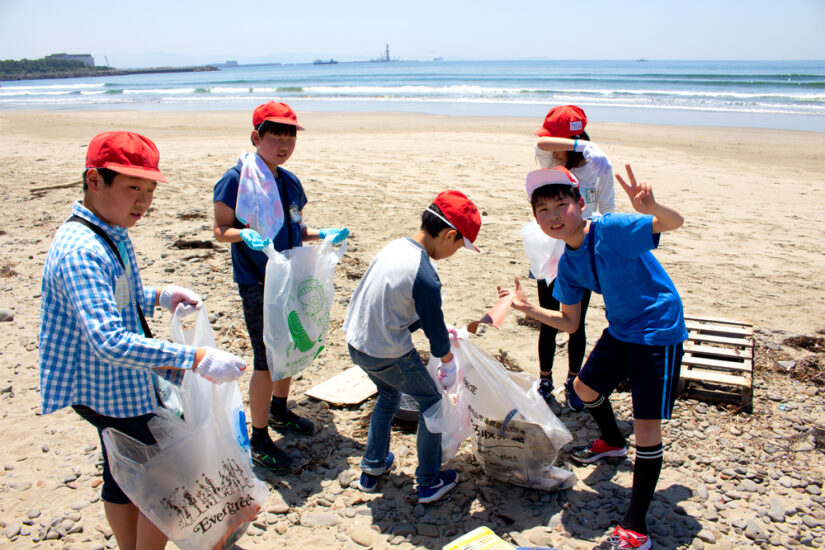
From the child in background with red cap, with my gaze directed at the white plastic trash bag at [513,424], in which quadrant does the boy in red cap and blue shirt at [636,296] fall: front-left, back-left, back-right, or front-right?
front-left

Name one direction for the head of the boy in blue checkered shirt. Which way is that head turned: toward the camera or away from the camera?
toward the camera

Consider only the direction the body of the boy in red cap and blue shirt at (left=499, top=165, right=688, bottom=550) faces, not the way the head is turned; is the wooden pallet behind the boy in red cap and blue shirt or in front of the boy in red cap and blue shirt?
behind

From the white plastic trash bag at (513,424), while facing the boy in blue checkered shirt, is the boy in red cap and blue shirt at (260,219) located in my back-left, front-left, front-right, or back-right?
front-right

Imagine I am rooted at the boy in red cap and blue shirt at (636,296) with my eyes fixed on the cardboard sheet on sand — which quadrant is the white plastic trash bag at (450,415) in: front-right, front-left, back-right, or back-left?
front-left

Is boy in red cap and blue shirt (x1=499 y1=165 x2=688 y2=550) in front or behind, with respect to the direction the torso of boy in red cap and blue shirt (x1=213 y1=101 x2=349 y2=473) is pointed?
in front

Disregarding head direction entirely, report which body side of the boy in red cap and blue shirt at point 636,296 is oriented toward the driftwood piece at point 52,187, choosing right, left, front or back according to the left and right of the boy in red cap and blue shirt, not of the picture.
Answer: right

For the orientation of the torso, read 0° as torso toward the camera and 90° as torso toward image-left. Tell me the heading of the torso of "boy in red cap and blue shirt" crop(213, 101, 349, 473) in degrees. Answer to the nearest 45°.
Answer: approximately 315°

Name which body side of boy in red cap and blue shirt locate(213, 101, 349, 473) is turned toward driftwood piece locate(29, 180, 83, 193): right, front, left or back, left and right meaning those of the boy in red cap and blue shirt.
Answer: back

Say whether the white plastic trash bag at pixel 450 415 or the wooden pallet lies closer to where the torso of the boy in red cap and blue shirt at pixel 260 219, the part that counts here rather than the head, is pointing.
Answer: the white plastic trash bag
